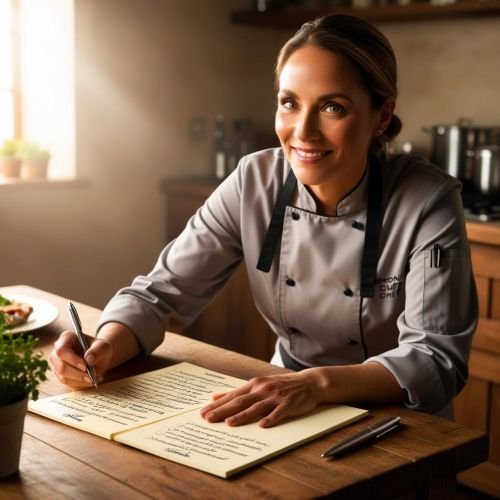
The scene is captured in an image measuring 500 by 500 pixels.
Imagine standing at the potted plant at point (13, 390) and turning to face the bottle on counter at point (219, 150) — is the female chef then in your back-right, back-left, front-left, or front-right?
front-right

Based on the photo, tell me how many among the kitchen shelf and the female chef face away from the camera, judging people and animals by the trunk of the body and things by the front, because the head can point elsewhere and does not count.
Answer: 0

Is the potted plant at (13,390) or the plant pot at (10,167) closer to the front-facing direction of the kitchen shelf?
the potted plant

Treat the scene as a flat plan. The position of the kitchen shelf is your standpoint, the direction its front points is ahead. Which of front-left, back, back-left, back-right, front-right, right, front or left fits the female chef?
front

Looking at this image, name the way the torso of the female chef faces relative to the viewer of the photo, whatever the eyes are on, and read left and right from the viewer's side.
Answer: facing the viewer and to the left of the viewer

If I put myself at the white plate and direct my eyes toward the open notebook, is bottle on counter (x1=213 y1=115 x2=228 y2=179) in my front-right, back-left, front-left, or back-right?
back-left

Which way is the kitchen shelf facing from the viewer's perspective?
toward the camera

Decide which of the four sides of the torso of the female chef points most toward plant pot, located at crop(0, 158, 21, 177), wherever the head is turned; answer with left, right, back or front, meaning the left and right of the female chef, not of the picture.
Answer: right

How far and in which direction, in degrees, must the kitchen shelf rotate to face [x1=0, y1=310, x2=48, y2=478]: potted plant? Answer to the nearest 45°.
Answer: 0° — it already faces it

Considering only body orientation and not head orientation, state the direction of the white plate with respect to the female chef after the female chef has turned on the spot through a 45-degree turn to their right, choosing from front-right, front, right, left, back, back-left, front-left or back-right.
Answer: front

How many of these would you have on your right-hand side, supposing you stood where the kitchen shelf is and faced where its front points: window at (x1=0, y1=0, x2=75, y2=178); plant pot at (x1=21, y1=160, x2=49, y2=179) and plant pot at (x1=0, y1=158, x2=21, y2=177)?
3

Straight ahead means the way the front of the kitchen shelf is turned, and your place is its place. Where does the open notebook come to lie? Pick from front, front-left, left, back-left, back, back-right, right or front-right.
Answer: front

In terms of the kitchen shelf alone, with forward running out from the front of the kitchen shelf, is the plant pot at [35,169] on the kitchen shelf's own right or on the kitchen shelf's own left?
on the kitchen shelf's own right

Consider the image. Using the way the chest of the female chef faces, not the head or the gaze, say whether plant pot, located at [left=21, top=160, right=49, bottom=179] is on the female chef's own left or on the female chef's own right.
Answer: on the female chef's own right

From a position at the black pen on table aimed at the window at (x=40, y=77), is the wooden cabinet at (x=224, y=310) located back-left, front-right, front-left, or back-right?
front-right

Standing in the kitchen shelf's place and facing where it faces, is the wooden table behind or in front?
in front

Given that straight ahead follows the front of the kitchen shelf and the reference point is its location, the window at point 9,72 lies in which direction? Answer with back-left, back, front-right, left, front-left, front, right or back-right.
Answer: right
